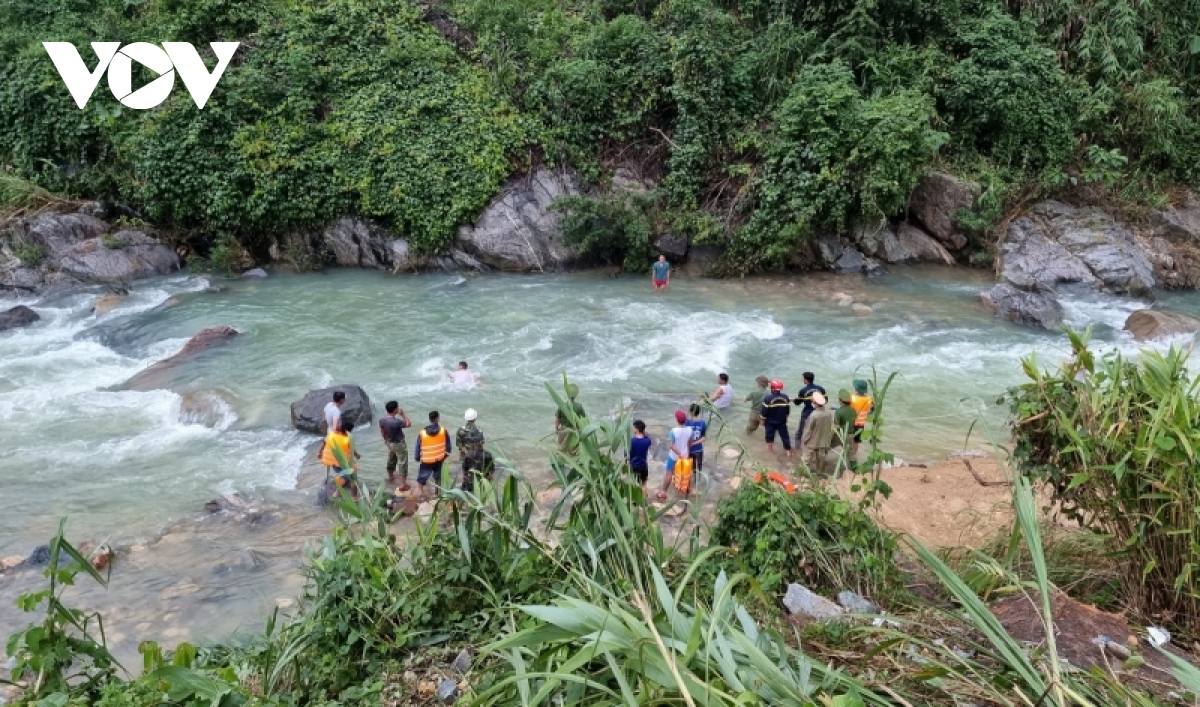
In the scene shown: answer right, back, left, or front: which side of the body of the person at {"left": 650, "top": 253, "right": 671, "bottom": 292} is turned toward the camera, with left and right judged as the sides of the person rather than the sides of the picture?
front

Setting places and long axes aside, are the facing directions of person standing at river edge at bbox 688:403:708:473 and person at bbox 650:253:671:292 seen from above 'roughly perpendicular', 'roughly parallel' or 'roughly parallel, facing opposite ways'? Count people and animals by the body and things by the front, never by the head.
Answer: roughly parallel, facing opposite ways

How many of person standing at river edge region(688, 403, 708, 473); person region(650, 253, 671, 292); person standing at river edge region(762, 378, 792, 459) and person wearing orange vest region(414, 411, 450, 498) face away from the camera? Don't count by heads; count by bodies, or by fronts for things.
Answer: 3

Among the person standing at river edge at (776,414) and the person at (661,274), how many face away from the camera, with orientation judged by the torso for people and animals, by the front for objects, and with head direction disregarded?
1

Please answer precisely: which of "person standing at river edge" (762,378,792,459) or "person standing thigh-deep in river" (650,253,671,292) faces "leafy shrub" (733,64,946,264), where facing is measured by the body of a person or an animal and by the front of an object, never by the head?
the person standing at river edge

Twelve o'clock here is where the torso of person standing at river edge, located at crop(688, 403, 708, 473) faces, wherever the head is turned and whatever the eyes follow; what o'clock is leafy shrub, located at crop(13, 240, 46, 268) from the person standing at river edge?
The leafy shrub is roughly at 10 o'clock from the person standing at river edge.

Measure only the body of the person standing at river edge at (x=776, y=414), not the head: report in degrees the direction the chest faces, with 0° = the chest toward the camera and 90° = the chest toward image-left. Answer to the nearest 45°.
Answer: approximately 180°

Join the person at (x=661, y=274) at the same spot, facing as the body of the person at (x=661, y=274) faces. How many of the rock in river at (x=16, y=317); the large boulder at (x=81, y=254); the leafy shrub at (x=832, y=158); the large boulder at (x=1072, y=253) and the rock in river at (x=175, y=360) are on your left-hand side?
2

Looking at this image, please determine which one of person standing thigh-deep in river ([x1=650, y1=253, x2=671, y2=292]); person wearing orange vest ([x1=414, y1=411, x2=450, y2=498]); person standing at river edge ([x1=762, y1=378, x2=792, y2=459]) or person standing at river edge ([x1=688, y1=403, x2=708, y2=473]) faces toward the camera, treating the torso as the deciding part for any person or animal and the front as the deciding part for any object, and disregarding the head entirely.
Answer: the person standing thigh-deep in river

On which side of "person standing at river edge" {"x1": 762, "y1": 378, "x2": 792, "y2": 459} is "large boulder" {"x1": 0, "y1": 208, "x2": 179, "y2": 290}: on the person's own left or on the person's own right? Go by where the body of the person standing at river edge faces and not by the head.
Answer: on the person's own left

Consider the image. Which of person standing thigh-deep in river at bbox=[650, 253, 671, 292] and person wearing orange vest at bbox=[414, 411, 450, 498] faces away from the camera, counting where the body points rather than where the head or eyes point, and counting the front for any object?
the person wearing orange vest

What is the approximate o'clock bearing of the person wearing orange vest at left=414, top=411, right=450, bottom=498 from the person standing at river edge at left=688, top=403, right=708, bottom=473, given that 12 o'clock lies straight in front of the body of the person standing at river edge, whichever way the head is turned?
The person wearing orange vest is roughly at 9 o'clock from the person standing at river edge.

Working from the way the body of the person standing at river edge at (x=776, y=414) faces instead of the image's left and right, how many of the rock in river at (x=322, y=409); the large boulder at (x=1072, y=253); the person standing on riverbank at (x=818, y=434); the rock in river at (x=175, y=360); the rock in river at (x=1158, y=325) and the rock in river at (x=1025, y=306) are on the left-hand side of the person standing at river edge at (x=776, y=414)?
2

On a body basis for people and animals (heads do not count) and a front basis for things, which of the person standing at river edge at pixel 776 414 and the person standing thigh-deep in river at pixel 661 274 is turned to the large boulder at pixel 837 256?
the person standing at river edge

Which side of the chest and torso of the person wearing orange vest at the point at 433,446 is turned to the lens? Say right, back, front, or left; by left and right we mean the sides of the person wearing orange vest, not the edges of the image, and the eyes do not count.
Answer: back

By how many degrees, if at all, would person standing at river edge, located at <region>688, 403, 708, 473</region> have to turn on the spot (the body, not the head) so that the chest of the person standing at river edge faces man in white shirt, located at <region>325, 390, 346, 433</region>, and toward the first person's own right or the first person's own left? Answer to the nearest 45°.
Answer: approximately 90° to the first person's own left

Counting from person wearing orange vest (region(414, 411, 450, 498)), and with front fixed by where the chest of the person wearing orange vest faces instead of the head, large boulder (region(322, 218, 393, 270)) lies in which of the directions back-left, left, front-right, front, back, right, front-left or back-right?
front

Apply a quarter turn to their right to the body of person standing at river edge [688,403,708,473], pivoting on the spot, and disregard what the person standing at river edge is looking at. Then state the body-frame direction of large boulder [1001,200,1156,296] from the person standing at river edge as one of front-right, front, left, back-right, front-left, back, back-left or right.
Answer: front-left

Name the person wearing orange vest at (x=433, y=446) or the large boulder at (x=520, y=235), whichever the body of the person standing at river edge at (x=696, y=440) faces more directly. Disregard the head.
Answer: the large boulder

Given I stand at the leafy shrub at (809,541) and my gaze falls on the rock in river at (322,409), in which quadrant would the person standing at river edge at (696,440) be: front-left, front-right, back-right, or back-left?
front-right
